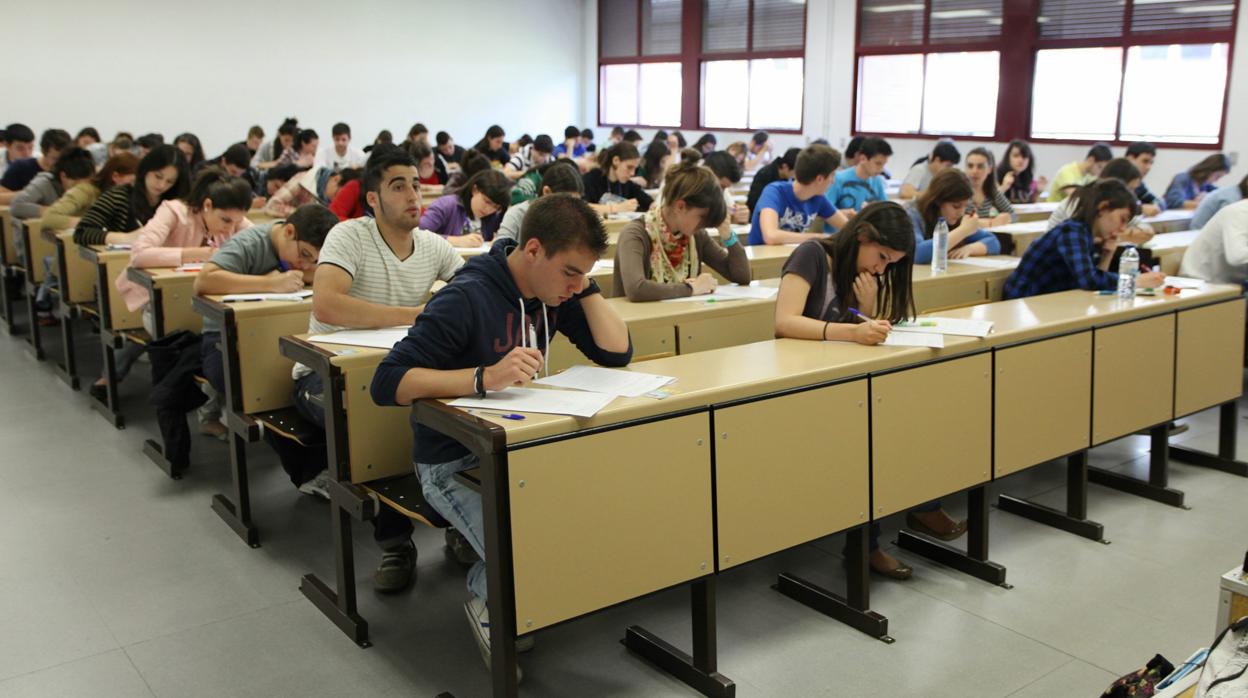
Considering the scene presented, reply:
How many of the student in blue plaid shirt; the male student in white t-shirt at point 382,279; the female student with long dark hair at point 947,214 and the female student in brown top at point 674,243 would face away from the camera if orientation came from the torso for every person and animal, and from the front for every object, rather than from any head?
0

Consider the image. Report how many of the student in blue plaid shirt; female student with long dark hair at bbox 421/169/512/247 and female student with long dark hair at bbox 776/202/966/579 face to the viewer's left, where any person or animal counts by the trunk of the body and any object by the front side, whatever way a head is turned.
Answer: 0

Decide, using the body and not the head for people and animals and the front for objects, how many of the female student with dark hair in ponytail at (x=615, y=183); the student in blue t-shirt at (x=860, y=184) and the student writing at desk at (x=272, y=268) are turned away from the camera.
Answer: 0

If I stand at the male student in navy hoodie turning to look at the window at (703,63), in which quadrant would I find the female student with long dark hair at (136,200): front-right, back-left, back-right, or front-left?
front-left

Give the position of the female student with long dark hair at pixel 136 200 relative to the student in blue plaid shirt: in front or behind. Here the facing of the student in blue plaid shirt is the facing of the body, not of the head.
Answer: behind

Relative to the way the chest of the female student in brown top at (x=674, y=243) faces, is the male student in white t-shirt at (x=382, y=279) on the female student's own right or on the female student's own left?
on the female student's own right

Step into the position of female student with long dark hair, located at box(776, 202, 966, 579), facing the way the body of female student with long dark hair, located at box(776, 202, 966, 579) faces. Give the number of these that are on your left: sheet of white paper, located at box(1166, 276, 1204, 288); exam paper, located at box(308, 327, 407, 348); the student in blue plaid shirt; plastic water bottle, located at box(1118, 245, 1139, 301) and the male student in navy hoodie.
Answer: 3

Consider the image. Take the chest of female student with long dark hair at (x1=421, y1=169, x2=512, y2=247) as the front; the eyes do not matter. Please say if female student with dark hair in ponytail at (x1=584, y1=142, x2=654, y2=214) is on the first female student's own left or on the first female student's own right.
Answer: on the first female student's own left

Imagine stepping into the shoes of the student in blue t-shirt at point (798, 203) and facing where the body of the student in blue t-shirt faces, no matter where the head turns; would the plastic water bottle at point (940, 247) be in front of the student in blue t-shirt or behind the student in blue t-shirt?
in front

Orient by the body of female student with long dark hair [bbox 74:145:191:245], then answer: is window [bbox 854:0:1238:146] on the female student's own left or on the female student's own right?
on the female student's own left

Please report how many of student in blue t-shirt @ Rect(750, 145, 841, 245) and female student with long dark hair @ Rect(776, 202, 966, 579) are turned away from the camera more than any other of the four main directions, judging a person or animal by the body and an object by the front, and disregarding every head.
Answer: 0
